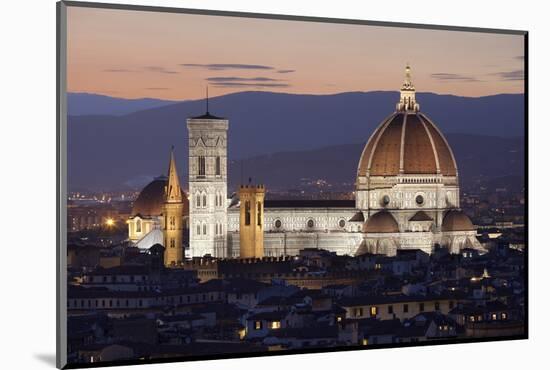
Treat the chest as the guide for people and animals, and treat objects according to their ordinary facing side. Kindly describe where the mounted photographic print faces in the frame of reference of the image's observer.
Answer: facing the viewer and to the right of the viewer
